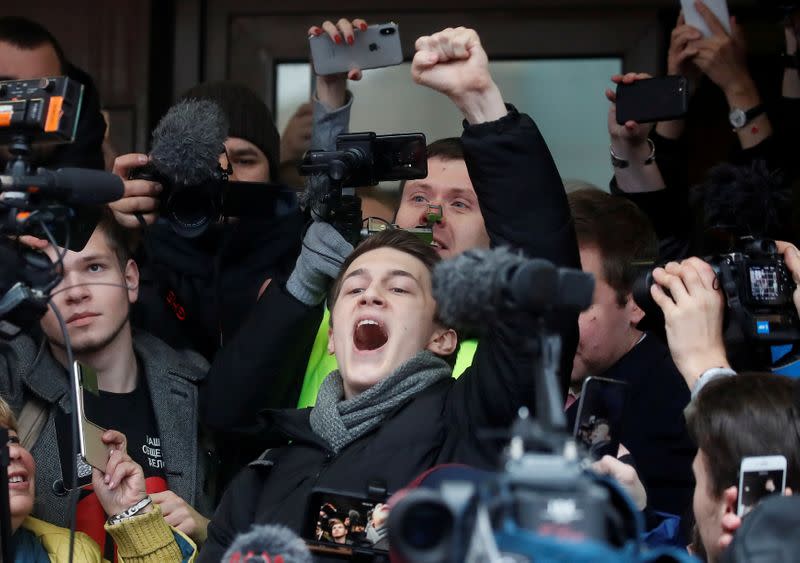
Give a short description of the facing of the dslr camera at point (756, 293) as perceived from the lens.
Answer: facing away from the viewer and to the left of the viewer

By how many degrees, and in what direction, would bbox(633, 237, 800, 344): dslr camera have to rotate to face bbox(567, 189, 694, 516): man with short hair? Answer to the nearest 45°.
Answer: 0° — it already faces them

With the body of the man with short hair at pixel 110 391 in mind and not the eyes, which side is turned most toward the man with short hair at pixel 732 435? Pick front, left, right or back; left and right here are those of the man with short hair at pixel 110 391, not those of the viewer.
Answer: left

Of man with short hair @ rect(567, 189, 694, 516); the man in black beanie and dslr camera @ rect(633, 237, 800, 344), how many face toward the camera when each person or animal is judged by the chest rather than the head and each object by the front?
1

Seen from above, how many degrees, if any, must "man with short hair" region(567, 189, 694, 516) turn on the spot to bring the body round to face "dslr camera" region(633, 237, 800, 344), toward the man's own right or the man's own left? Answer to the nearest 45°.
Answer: approximately 135° to the man's own left

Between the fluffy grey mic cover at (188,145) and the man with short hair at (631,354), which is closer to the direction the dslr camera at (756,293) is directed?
the man with short hair

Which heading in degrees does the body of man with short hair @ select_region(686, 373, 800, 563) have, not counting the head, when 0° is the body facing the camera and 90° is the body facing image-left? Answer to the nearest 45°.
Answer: approximately 135°
